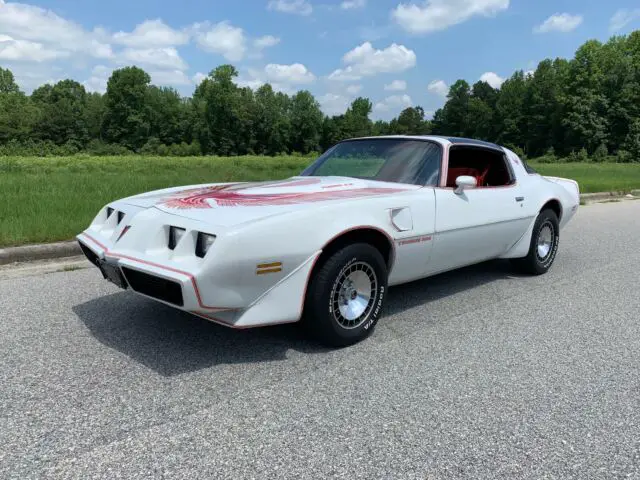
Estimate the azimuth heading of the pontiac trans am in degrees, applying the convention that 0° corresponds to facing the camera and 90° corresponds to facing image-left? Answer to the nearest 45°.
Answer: approximately 45°
